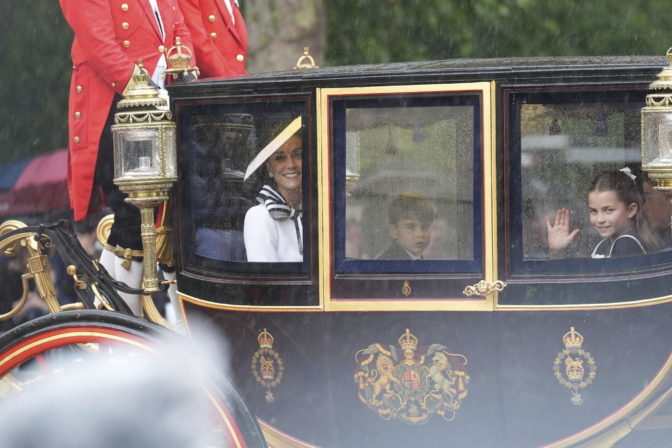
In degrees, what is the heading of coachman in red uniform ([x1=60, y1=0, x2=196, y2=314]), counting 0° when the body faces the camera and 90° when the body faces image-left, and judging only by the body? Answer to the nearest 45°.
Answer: approximately 315°

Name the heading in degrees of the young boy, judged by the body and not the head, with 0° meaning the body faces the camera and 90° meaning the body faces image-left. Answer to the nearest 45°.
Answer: approximately 315°

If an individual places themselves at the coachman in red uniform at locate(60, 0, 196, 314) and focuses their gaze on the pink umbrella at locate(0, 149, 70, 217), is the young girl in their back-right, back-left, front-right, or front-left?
back-right
